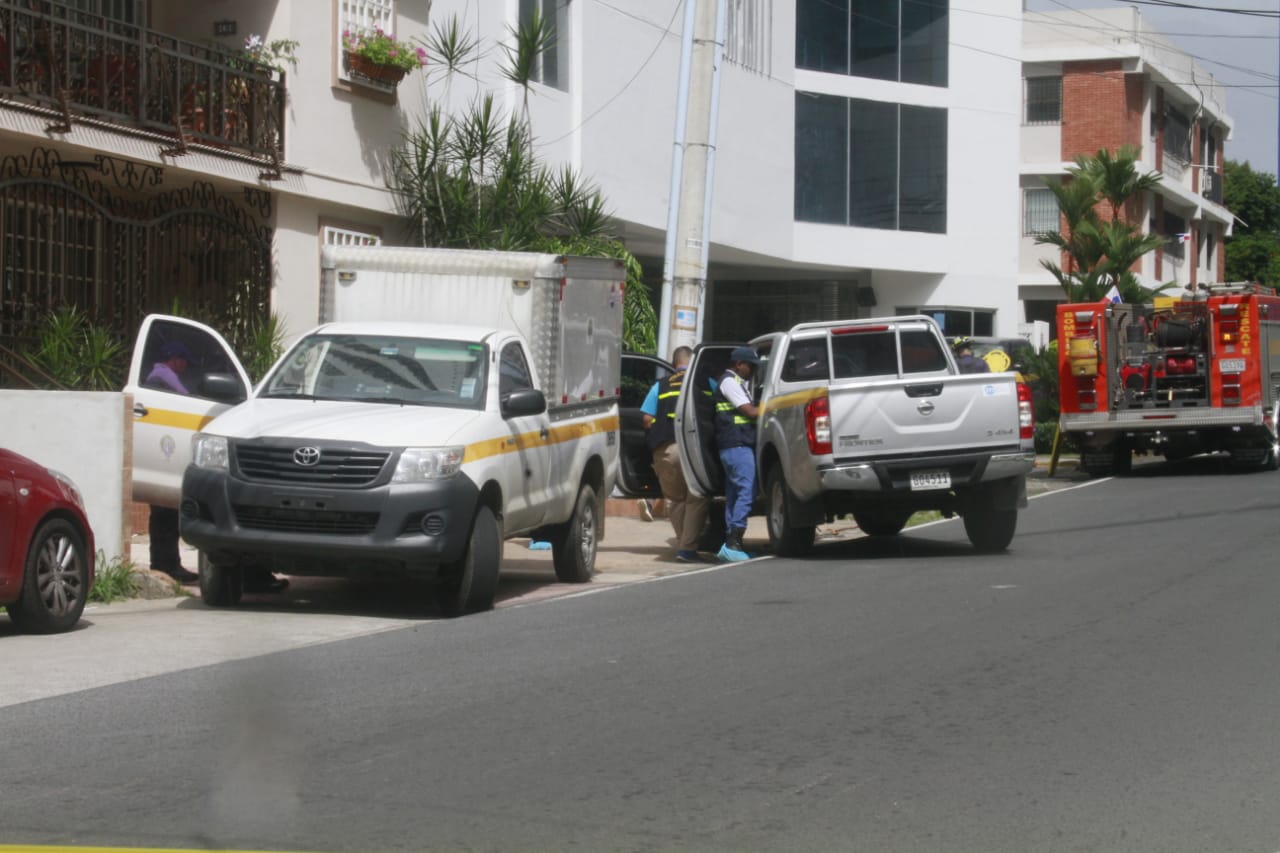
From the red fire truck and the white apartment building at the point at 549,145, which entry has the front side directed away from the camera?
the red fire truck

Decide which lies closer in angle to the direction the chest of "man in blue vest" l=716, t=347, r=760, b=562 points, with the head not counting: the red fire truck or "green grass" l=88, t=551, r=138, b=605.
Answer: the red fire truck

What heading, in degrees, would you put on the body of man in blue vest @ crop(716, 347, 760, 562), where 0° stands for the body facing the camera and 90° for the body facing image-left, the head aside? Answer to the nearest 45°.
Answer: approximately 270°

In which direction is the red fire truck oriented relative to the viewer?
away from the camera

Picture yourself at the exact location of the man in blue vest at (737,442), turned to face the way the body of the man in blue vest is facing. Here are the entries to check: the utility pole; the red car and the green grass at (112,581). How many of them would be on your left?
1

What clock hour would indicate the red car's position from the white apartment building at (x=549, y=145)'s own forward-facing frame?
The red car is roughly at 2 o'clock from the white apartment building.

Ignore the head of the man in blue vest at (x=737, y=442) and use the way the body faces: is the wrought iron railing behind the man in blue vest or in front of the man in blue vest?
behind

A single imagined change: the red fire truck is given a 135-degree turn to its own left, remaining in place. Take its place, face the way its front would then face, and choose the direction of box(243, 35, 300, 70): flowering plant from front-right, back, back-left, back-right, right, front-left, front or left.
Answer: front

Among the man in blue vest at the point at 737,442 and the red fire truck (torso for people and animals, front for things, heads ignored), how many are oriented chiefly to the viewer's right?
1

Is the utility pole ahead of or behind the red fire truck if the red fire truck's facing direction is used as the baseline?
behind

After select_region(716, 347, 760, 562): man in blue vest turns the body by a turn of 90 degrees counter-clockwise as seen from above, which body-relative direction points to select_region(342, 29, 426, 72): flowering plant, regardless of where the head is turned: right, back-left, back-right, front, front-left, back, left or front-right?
front-left

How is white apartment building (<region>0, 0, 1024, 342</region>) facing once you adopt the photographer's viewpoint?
facing the viewer and to the right of the viewer

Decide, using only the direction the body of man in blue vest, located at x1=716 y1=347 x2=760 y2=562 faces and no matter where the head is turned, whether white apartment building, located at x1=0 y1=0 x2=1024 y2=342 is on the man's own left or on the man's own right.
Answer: on the man's own left

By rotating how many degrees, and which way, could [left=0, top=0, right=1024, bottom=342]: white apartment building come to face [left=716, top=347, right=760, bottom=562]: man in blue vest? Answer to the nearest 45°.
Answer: approximately 45° to its right

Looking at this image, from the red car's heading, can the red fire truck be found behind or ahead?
ahead

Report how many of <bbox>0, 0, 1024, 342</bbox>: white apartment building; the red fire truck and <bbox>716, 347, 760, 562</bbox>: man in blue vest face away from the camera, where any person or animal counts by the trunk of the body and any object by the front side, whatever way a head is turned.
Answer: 1
